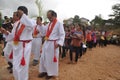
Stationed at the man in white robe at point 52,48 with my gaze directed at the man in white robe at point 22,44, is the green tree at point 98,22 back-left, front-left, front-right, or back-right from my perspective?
back-right

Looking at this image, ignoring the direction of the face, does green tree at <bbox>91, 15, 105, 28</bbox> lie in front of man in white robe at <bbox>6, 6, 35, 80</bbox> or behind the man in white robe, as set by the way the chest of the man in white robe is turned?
behind

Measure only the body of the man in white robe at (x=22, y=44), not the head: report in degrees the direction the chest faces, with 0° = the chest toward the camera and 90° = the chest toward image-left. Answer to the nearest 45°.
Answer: approximately 45°

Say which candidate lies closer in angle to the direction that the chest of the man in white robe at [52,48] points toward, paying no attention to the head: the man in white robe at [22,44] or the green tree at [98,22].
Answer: the man in white robe

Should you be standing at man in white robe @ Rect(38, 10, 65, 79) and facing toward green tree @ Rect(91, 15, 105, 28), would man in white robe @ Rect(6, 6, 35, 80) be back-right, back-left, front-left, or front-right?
back-left

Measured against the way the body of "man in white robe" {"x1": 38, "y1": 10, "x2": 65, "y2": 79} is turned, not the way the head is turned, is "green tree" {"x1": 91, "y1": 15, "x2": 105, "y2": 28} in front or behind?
behind

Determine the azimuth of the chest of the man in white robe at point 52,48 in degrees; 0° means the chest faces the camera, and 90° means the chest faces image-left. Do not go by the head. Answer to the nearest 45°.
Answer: approximately 45°
